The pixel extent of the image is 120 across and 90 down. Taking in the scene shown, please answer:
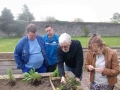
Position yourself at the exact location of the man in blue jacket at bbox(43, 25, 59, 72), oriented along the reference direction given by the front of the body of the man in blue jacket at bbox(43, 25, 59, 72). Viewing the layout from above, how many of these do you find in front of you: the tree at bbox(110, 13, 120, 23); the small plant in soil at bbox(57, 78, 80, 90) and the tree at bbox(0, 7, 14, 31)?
1

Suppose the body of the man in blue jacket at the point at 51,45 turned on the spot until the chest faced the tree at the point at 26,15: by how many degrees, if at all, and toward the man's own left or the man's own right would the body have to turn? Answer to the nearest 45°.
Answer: approximately 180°

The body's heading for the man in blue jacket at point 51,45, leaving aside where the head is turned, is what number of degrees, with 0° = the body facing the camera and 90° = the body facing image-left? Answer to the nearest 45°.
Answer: approximately 0°

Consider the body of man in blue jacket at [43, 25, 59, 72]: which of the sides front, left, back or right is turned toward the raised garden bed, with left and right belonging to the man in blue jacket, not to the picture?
front

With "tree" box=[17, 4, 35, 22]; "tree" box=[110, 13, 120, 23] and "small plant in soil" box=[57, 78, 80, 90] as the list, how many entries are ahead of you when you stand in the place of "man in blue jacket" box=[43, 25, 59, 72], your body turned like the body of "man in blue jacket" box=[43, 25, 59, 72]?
1

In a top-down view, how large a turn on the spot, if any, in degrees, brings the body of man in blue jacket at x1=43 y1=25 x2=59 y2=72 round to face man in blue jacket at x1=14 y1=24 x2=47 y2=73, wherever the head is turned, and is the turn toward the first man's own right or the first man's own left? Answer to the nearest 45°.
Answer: approximately 45° to the first man's own right

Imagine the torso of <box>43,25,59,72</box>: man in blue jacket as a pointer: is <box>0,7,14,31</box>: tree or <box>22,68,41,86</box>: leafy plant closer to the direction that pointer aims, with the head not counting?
the leafy plant

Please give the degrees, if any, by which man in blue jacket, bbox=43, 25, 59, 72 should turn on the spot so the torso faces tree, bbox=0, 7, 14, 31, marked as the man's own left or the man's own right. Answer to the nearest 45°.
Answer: approximately 180°

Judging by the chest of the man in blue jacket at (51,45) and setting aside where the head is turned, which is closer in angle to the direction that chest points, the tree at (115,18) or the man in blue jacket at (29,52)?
the man in blue jacket

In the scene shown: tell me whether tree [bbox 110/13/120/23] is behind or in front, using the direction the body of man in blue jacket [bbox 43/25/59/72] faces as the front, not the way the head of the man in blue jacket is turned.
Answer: behind

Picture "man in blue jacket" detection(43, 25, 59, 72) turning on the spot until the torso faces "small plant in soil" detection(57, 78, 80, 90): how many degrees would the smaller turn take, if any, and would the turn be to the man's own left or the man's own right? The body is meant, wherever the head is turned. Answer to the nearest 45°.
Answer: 0° — they already face it
